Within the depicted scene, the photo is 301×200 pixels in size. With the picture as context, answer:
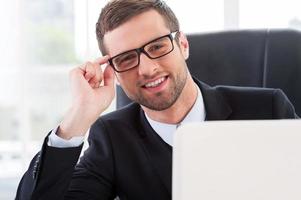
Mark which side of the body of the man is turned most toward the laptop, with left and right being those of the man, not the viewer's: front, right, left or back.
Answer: front

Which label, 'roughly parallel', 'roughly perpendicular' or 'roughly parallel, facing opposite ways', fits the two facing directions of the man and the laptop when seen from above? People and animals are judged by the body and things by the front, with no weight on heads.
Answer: roughly parallel, facing opposite ways

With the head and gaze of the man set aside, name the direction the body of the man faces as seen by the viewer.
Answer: toward the camera

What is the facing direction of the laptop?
away from the camera

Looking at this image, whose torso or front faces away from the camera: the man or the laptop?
the laptop

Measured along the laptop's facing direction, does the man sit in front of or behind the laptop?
in front

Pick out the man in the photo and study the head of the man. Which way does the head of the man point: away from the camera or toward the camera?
toward the camera

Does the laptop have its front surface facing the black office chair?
yes

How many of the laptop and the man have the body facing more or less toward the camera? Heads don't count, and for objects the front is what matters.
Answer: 1
